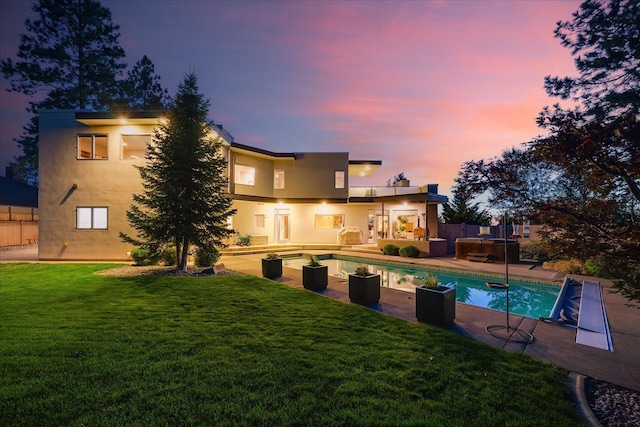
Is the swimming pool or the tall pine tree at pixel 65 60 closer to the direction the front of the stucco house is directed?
the swimming pool

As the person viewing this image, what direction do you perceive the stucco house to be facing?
facing the viewer

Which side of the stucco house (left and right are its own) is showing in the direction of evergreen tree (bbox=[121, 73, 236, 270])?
front

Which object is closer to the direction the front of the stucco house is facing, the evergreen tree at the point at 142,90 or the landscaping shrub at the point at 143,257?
the landscaping shrub

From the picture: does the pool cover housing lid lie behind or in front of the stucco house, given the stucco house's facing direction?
in front

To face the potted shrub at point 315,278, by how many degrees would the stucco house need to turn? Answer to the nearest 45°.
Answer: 0° — it already faces it

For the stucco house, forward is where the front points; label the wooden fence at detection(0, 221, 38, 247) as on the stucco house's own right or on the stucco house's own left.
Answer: on the stucco house's own right

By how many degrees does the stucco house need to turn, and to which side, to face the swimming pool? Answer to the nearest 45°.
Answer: approximately 45° to its left

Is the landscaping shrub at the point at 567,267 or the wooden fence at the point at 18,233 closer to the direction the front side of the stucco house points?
the landscaping shrub

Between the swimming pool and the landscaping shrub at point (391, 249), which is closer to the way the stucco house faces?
the swimming pool

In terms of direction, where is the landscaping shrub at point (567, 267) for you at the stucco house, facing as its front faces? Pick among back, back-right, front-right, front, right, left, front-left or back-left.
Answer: front-left

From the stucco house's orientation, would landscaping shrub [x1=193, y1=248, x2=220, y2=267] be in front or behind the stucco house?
in front
